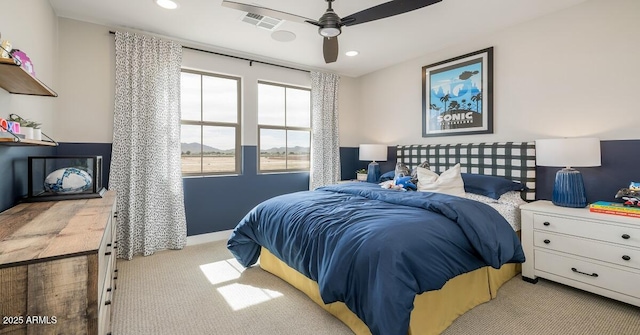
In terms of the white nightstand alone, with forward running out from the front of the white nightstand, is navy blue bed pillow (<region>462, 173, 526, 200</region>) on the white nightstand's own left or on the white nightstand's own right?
on the white nightstand's own right

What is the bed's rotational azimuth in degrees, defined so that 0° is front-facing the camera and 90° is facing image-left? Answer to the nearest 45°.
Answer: approximately 45°

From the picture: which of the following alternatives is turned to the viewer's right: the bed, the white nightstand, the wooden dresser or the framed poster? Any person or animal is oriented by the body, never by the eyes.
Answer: the wooden dresser

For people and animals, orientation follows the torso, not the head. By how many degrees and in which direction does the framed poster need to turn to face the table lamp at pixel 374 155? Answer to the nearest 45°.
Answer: approximately 45° to its right

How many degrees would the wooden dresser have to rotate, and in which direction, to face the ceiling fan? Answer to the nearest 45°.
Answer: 0° — it already faces it

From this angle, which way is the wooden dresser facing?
to the viewer's right

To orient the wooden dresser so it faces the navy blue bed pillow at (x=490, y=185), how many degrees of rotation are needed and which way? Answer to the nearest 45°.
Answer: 0° — it already faces it
